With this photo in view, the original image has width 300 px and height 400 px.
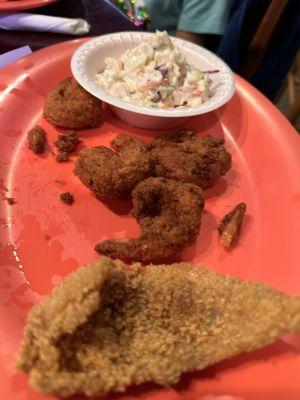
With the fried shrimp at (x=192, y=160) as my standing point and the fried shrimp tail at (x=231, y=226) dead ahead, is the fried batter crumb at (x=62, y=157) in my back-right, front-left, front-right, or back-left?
back-right
